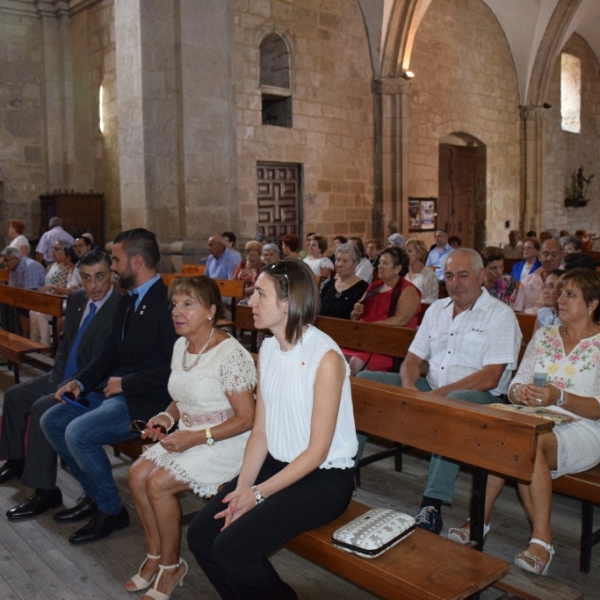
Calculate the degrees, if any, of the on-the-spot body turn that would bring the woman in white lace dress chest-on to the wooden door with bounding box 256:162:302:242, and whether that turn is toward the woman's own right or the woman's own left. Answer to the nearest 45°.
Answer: approximately 135° to the woman's own right

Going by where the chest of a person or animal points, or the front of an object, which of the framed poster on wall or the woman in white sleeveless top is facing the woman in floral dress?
the framed poster on wall

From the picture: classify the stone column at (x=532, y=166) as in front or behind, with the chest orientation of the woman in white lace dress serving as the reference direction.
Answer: behind

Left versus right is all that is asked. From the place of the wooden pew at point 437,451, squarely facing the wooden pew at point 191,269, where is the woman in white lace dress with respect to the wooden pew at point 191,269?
left

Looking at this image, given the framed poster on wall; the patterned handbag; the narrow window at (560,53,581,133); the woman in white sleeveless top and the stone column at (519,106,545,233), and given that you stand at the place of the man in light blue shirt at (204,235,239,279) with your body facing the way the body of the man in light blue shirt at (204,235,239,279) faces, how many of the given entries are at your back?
3

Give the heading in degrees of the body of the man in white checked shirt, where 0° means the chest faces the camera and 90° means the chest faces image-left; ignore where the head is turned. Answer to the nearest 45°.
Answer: approximately 45°

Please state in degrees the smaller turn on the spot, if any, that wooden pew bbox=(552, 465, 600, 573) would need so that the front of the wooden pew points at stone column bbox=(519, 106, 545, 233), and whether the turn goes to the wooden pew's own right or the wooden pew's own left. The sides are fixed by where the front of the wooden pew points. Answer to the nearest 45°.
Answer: approximately 135° to the wooden pew's own right

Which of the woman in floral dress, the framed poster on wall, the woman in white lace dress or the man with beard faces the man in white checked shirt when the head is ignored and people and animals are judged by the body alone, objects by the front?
the framed poster on wall
